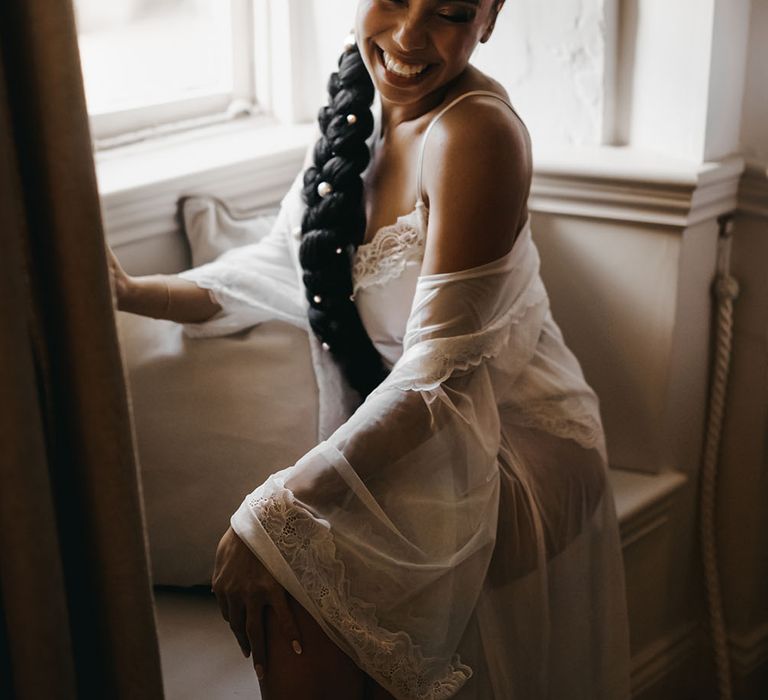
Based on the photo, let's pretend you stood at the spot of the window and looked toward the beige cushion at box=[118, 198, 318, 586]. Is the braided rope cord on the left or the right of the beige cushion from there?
left

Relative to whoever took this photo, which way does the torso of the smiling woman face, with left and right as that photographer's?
facing the viewer and to the left of the viewer

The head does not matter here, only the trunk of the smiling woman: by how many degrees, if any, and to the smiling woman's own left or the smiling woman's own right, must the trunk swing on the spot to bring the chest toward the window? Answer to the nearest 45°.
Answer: approximately 90° to the smiling woman's own right

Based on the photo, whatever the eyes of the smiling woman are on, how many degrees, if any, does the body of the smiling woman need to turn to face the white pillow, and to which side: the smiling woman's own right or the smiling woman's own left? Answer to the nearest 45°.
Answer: approximately 90° to the smiling woman's own right

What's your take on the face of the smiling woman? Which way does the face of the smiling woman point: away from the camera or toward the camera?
toward the camera

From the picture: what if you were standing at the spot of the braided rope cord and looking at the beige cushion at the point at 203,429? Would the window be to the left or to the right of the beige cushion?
right
